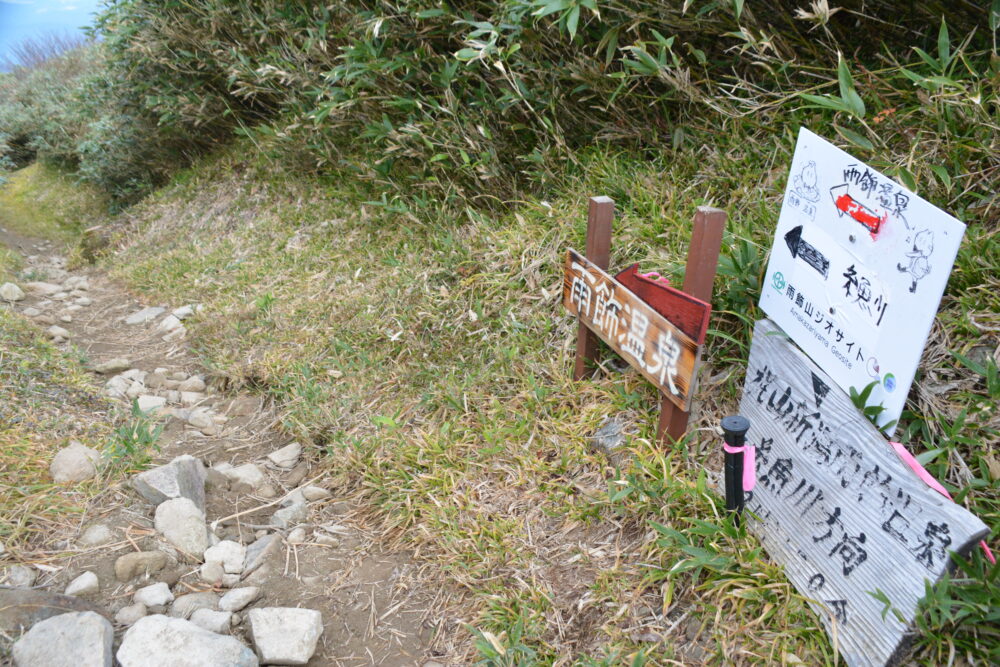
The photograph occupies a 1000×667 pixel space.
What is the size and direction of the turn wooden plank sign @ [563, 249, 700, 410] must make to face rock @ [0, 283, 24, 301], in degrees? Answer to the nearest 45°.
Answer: approximately 90° to its right

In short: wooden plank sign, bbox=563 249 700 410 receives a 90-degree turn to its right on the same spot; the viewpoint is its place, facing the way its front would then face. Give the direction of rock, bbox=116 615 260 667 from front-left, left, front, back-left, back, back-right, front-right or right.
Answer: left

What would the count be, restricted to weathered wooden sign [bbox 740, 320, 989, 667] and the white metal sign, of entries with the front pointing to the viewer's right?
0

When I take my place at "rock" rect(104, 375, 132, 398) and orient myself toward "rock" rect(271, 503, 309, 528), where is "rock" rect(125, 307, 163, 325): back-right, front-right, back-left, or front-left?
back-left

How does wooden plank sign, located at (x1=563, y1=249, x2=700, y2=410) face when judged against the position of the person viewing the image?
facing the viewer and to the left of the viewer

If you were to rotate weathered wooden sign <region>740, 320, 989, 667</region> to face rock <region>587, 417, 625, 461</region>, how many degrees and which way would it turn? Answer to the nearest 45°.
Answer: approximately 90° to its right

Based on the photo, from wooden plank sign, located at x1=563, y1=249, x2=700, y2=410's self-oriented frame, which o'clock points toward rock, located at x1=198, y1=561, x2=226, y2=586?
The rock is roughly at 1 o'clock from the wooden plank sign.

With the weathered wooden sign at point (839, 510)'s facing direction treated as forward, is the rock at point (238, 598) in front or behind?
in front

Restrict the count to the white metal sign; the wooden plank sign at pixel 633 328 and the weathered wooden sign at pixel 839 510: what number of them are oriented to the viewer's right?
0

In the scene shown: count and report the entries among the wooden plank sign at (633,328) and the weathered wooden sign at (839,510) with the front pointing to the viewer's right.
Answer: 0

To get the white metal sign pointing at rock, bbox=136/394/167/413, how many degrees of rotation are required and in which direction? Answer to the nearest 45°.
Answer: approximately 45° to its right

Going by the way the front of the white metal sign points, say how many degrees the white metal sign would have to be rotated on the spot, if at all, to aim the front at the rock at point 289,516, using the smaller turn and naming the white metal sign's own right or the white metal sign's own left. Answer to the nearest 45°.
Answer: approximately 45° to the white metal sign's own right
